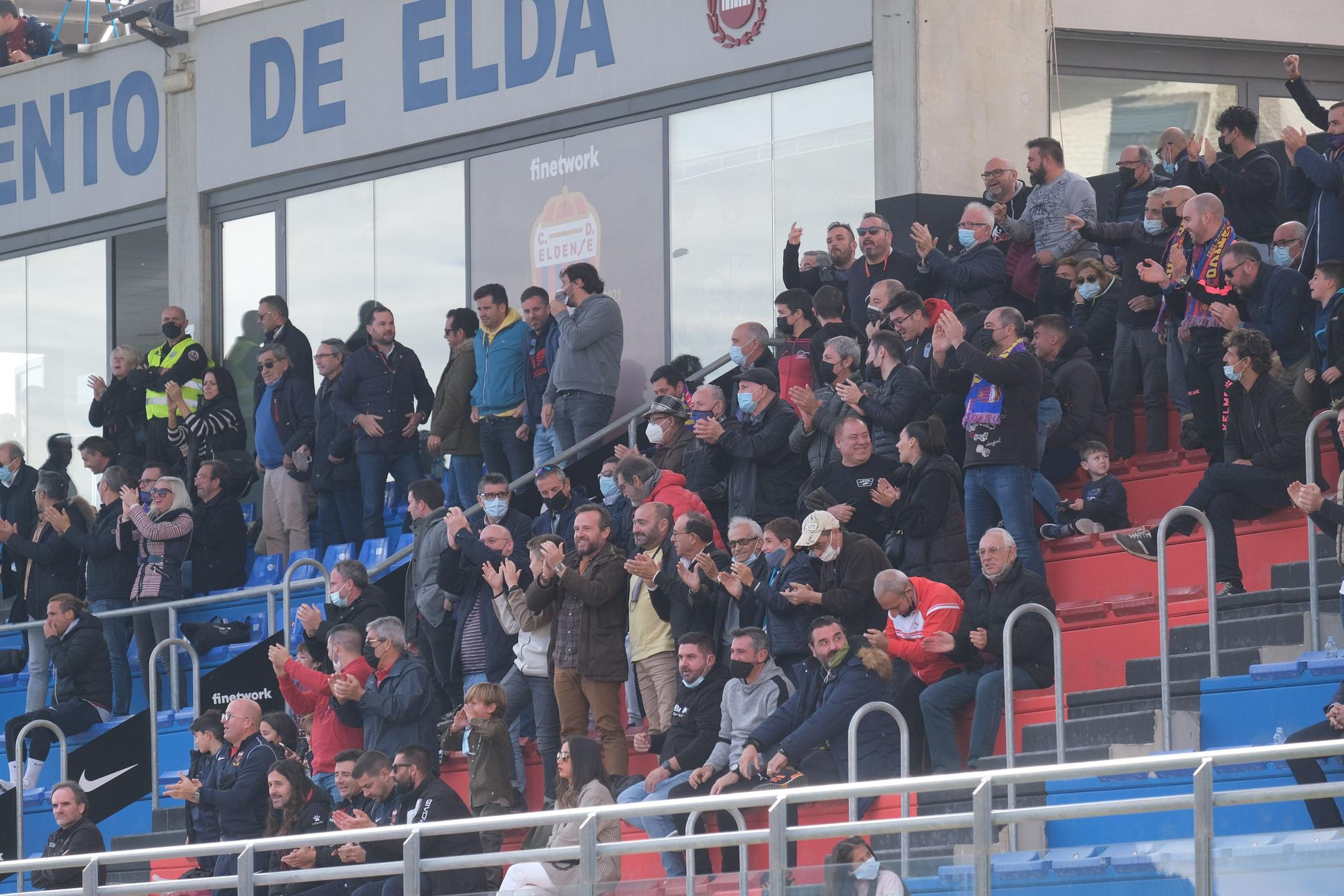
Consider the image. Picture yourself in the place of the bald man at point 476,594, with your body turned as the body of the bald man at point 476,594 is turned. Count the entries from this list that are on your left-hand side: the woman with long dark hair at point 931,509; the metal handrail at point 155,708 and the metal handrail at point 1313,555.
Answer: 2

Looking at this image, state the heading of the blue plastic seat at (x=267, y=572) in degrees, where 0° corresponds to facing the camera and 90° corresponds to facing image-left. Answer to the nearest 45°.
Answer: approximately 45°

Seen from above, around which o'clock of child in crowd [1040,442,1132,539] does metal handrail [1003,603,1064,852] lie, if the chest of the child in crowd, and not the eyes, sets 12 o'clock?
The metal handrail is roughly at 11 o'clock from the child in crowd.

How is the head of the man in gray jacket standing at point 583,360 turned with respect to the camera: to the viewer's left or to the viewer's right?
to the viewer's left

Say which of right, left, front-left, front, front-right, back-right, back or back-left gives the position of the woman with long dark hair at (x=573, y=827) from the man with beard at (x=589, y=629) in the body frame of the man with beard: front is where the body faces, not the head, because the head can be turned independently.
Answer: front-left

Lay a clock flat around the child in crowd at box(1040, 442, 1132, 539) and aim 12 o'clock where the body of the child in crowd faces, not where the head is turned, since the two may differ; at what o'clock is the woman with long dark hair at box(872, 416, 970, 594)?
The woman with long dark hair is roughly at 12 o'clock from the child in crowd.

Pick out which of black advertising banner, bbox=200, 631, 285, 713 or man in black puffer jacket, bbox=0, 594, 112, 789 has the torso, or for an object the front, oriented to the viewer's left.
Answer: the man in black puffer jacket

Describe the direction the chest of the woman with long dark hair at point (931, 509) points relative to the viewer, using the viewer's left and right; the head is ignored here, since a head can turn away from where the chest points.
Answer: facing to the left of the viewer
